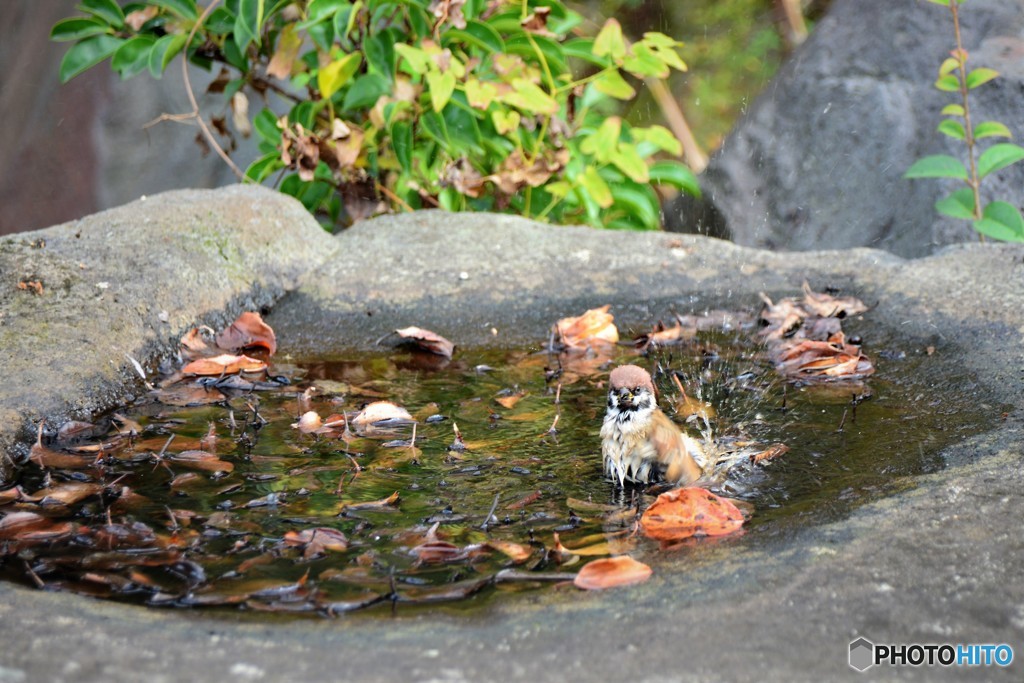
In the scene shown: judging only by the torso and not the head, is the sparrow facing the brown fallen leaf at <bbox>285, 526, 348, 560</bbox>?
yes

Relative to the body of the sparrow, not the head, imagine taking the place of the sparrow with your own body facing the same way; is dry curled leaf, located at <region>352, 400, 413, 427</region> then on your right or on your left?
on your right

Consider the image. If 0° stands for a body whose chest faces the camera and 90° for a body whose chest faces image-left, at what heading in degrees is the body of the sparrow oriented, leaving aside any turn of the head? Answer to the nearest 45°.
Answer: approximately 45°

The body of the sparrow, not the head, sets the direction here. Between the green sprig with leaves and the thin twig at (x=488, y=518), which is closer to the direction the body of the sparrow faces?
the thin twig

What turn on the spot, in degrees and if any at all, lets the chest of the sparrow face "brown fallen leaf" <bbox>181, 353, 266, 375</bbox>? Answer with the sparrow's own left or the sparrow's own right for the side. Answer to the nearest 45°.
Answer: approximately 90° to the sparrow's own right

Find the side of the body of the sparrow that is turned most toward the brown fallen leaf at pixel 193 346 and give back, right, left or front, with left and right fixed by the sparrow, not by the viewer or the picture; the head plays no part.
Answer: right

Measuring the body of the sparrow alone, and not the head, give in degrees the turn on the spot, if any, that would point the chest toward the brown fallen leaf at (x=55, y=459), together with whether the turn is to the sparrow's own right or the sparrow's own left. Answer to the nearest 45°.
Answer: approximately 45° to the sparrow's own right

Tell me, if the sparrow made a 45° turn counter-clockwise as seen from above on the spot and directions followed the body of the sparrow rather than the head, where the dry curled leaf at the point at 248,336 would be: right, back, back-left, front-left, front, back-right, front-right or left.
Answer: back-right

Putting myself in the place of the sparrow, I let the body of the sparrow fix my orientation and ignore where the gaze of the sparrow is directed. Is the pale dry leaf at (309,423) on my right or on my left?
on my right
